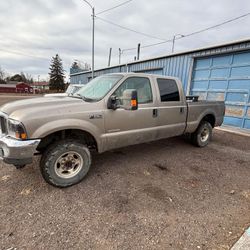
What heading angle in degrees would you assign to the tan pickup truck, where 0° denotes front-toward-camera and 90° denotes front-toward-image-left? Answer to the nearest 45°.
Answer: approximately 45°
